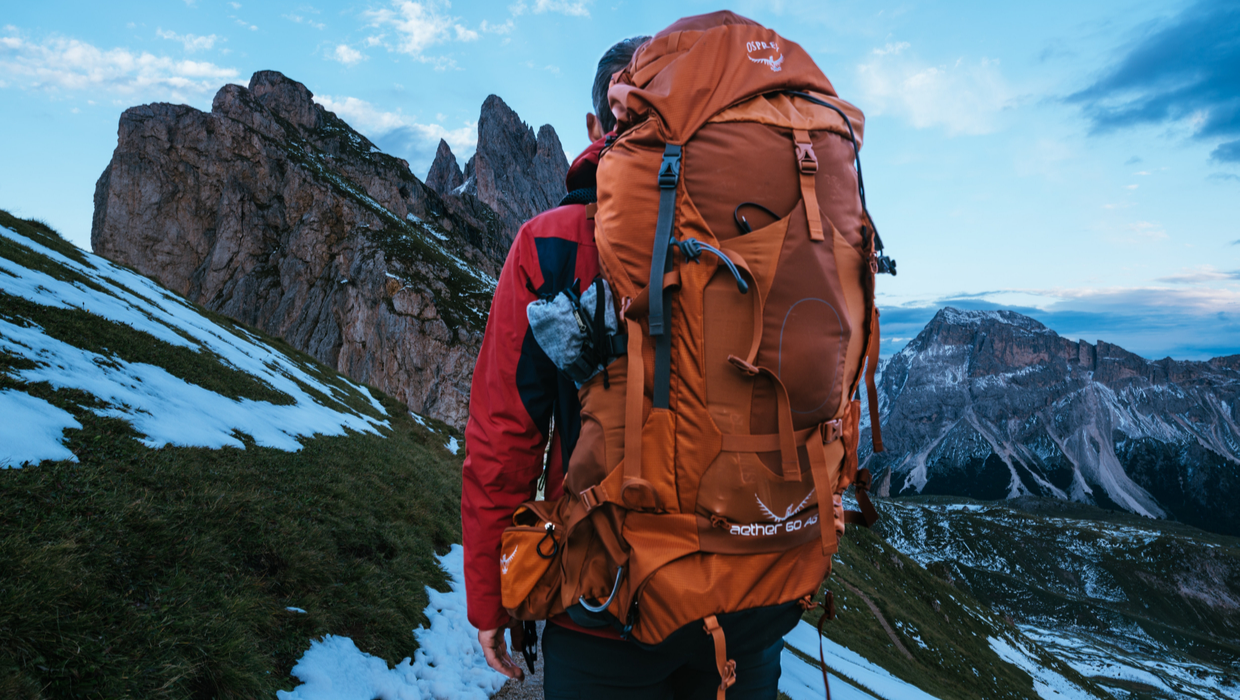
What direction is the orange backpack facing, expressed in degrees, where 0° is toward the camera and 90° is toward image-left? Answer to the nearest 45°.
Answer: approximately 315°
